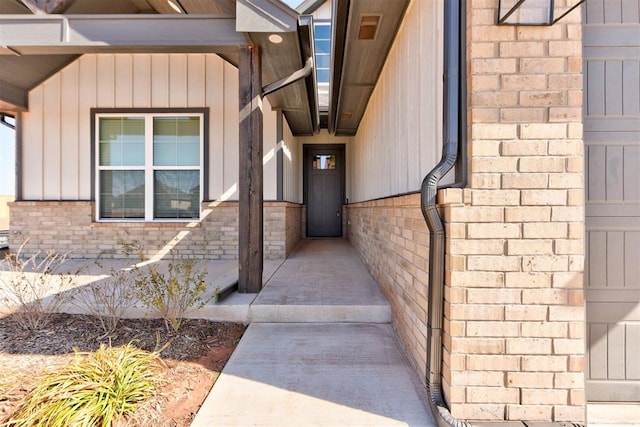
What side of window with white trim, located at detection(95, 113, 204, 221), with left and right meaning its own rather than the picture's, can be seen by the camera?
front

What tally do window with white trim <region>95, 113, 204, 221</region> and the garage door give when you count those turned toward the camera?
2

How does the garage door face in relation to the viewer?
toward the camera

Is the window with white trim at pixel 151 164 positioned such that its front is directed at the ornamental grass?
yes

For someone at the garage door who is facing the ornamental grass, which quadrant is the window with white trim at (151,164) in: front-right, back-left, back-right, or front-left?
front-right

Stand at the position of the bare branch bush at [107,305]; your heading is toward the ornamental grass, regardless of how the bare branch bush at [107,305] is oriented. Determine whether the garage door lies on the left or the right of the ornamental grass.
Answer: left

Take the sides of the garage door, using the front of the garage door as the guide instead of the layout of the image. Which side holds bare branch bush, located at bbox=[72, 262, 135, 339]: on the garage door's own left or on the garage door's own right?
on the garage door's own right

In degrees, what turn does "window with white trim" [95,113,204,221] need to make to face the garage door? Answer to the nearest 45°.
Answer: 0° — it already faces it

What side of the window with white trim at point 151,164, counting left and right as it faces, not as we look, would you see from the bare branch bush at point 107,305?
front

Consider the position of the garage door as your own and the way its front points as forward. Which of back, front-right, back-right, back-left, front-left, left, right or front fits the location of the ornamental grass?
front-right
